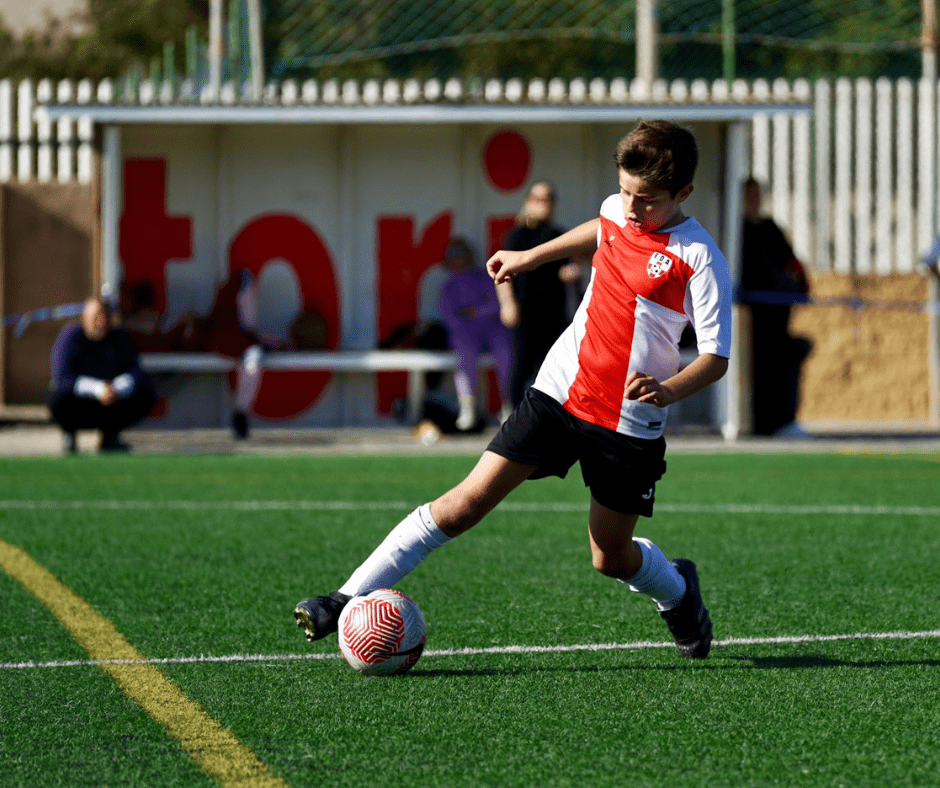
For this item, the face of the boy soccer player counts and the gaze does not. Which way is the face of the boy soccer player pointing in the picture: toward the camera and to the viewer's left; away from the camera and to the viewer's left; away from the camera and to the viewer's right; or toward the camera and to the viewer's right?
toward the camera and to the viewer's left

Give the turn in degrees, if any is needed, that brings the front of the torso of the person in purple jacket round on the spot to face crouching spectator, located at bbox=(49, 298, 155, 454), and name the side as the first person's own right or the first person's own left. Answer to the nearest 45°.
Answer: approximately 45° to the first person's own right

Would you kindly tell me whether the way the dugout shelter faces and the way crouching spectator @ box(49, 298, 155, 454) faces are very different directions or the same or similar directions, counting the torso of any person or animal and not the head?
same or similar directions

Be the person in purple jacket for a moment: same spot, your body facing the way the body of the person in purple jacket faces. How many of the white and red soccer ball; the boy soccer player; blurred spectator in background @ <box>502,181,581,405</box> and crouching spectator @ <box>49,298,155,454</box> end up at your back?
0

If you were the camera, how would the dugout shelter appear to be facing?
facing the viewer

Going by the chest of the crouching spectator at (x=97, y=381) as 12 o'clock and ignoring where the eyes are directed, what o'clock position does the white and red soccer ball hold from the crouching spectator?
The white and red soccer ball is roughly at 12 o'clock from the crouching spectator.

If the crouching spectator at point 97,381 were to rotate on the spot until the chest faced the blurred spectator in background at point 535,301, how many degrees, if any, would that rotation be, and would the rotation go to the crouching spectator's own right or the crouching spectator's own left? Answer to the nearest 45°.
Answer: approximately 45° to the crouching spectator's own left

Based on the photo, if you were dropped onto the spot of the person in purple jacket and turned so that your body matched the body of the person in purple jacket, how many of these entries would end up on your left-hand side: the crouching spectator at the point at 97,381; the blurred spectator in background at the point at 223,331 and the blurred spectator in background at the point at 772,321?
1

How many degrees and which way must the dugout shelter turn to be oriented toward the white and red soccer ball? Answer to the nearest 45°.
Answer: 0° — it already faces it

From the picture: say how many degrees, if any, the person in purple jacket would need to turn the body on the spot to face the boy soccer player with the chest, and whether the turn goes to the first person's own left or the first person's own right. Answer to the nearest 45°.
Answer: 0° — they already face them

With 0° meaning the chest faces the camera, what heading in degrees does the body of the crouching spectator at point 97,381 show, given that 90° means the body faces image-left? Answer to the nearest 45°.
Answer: approximately 0°

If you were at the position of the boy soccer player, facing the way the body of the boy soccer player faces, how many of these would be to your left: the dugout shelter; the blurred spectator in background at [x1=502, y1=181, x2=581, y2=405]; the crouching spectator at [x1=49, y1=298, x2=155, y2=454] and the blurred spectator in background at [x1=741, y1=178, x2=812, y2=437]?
0

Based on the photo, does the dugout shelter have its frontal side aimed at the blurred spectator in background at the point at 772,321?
no

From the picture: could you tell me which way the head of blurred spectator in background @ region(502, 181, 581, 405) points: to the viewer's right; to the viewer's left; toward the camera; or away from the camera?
toward the camera

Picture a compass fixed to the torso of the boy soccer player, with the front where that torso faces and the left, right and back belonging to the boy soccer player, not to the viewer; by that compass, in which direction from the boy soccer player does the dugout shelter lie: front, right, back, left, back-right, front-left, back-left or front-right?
back-right

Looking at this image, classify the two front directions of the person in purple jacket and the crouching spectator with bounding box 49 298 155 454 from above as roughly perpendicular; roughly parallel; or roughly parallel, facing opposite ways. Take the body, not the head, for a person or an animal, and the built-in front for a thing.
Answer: roughly parallel

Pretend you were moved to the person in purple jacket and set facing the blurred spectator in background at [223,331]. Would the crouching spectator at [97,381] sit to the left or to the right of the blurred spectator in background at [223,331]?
left
